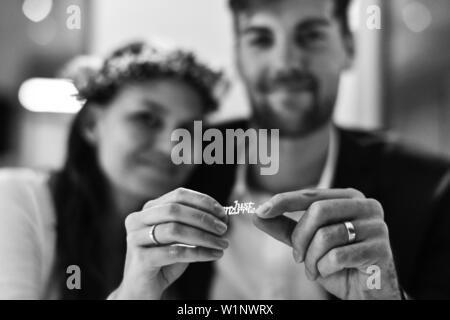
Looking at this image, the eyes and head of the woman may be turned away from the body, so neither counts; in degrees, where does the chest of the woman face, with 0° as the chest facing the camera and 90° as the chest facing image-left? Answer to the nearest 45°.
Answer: approximately 315°

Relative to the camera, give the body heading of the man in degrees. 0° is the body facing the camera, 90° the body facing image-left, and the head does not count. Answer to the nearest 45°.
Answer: approximately 0°
